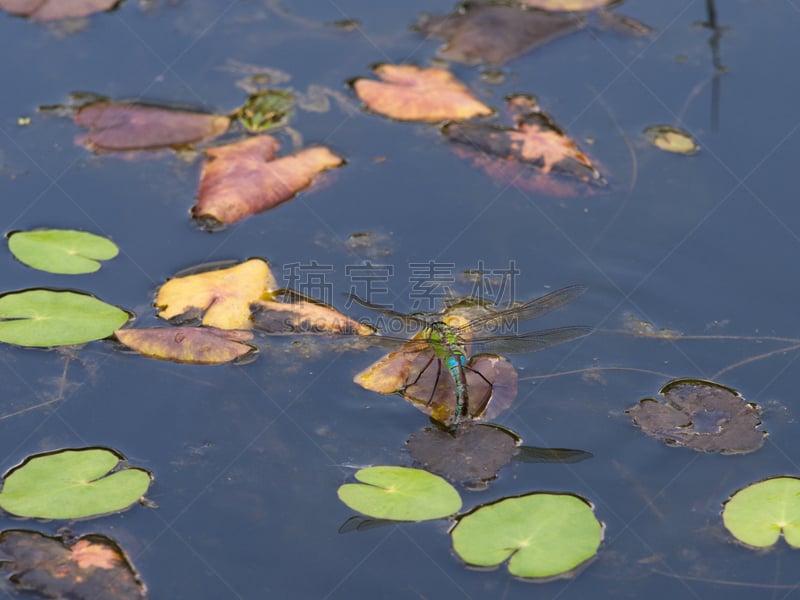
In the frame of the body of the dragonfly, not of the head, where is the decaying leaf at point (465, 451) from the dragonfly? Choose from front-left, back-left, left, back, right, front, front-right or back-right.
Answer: back

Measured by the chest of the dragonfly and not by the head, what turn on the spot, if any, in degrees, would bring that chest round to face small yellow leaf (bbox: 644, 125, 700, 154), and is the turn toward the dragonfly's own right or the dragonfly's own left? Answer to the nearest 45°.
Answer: approximately 45° to the dragonfly's own right

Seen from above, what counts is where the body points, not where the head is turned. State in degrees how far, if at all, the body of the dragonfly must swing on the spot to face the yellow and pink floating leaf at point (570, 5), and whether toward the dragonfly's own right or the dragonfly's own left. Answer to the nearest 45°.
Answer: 0° — it already faces it

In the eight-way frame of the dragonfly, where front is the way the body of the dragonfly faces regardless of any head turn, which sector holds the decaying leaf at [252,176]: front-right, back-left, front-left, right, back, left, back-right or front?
front-left

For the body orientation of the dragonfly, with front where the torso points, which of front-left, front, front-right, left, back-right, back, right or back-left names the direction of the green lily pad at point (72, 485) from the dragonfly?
back-left

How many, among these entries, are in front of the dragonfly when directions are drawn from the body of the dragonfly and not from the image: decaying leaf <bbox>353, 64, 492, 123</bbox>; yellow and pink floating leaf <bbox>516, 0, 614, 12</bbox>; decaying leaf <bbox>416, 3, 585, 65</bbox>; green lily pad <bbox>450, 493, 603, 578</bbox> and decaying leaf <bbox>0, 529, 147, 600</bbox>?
3

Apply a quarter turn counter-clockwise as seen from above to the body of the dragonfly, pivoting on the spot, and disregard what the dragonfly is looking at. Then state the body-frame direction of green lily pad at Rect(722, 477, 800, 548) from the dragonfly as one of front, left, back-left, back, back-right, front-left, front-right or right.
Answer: back-left

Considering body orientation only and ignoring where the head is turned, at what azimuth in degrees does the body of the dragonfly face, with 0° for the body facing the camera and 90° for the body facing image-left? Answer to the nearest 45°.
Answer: approximately 180°

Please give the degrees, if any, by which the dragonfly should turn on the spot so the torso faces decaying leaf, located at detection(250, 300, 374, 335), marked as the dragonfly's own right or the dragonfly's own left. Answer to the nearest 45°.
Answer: approximately 90° to the dragonfly's own left

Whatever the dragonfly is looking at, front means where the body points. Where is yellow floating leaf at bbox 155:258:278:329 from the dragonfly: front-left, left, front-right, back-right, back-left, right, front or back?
left

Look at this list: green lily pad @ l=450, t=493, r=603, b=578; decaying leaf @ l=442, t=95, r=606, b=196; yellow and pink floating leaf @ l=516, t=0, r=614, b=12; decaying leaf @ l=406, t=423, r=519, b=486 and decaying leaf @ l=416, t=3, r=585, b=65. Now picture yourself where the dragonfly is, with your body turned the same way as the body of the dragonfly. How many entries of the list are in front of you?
3

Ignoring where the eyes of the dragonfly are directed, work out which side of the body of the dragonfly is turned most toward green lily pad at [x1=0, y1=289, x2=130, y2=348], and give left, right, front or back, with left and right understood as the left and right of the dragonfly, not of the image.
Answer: left

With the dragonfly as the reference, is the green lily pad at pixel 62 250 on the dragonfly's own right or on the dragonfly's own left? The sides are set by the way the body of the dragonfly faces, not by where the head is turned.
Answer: on the dragonfly's own left
